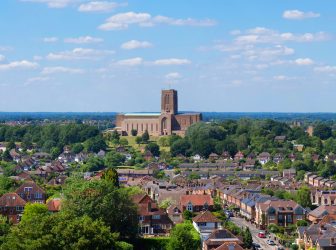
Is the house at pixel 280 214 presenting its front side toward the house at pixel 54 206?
no

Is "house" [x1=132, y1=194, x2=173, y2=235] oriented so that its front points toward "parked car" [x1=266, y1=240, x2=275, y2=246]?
no

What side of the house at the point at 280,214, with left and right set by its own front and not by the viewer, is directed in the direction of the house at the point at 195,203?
right

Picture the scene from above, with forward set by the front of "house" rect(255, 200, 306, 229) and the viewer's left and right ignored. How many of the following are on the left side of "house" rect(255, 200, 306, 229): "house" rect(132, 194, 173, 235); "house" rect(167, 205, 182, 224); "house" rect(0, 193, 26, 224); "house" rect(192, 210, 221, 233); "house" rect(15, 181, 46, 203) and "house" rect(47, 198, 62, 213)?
0

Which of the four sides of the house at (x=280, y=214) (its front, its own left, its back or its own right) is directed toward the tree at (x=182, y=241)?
front

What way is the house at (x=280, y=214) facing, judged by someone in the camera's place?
facing the viewer

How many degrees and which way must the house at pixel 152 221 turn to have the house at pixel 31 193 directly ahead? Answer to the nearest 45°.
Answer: approximately 135° to its right

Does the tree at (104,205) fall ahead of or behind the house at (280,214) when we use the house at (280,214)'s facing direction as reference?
ahead

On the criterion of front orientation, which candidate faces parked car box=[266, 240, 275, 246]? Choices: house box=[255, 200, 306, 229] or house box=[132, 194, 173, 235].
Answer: house box=[255, 200, 306, 229]

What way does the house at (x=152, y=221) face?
toward the camera

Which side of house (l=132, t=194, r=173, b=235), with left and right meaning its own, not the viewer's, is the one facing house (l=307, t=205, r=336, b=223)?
left

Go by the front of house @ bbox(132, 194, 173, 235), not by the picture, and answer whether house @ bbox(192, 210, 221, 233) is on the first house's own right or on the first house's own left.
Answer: on the first house's own left

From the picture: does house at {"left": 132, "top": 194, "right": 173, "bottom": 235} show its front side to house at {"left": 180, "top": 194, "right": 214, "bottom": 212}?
no

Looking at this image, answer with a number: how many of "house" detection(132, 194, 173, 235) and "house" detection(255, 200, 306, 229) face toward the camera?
2

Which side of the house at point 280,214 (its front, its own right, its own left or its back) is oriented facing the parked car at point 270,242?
front

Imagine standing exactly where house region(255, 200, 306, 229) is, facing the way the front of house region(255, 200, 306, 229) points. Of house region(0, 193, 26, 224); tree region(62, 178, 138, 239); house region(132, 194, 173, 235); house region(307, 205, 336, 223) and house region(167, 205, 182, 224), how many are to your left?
1

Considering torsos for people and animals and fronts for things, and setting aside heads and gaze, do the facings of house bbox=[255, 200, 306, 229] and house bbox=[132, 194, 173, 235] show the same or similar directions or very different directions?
same or similar directions
